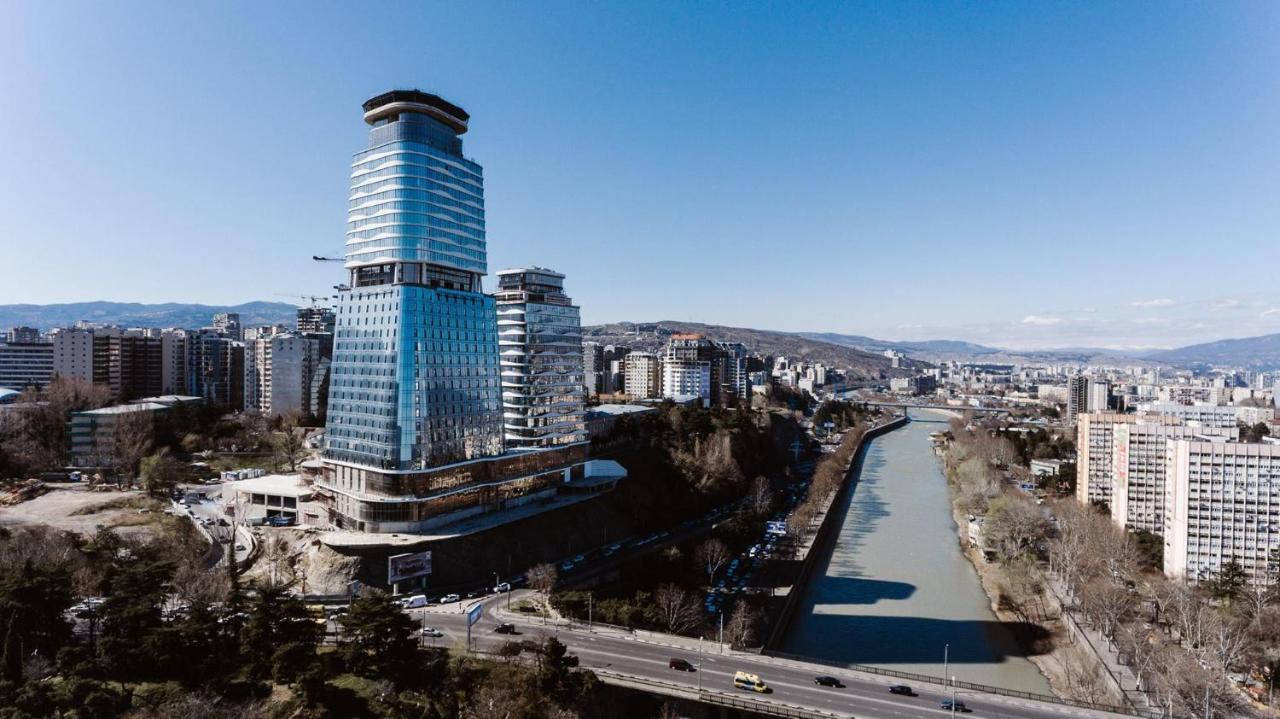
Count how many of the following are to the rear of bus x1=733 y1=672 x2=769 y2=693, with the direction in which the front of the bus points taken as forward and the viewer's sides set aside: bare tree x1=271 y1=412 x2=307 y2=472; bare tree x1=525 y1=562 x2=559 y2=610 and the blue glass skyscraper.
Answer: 3

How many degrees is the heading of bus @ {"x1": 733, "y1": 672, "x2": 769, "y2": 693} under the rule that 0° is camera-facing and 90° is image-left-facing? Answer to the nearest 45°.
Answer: approximately 315°

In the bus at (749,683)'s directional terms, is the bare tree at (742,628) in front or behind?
behind

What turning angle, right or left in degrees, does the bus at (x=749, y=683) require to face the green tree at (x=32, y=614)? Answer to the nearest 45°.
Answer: approximately 135° to its right

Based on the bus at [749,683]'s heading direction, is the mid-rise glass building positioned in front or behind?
behind

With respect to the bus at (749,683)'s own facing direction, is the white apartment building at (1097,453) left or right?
on its left

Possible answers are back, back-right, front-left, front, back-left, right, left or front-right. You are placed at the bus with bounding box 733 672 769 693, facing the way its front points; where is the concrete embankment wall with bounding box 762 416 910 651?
back-left
